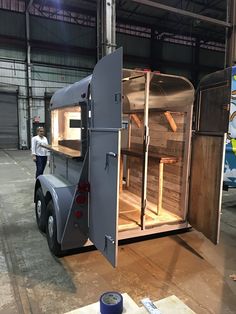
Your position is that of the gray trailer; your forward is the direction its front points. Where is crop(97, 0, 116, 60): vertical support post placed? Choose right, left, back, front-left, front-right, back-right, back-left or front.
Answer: front-right

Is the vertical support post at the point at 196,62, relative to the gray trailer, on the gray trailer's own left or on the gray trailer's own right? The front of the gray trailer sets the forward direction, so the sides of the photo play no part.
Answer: on the gray trailer's own right

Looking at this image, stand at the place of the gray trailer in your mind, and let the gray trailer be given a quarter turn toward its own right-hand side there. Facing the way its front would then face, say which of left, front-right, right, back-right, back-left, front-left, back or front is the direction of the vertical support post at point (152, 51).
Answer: front-left

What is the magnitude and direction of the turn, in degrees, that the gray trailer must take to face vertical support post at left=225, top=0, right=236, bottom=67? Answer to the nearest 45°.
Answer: approximately 90° to its right

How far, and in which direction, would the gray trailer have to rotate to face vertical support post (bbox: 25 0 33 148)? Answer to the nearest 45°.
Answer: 0° — it already faces it

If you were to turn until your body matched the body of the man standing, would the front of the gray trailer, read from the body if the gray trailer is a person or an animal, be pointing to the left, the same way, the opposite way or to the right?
the opposite way

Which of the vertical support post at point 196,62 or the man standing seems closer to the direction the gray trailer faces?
the man standing

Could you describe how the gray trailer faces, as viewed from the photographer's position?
facing away from the viewer and to the left of the viewer

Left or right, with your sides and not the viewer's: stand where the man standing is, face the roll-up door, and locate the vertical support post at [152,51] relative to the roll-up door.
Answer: right

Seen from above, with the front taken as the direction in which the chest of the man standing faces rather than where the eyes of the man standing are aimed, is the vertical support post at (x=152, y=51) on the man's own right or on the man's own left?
on the man's own left

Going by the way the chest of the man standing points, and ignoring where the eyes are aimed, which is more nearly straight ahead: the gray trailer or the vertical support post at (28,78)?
the gray trailer

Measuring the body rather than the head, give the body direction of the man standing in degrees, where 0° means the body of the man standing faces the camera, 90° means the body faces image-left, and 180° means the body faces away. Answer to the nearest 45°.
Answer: approximately 315°
